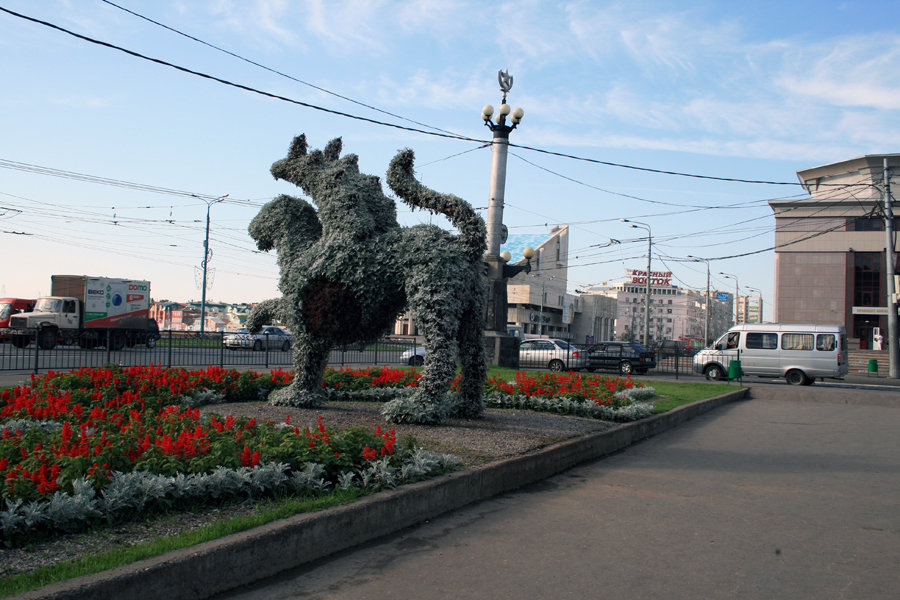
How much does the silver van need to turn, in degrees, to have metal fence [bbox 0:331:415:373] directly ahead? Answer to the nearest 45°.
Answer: approximately 45° to its left

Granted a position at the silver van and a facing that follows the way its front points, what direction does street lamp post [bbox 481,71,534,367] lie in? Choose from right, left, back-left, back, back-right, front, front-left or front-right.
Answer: front-left

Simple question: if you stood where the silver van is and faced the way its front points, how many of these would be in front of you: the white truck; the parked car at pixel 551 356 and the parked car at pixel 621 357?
3

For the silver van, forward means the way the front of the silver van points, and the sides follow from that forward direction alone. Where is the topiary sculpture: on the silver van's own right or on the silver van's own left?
on the silver van's own left

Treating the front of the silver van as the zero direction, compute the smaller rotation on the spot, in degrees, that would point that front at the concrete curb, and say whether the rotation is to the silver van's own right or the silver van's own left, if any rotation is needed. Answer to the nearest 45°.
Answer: approximately 90° to the silver van's own left

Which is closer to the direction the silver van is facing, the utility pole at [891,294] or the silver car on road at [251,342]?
the silver car on road

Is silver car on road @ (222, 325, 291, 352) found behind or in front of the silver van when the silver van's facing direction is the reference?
in front

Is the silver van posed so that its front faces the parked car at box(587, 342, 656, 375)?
yes

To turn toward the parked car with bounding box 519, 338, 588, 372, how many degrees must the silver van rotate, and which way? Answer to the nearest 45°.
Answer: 0° — it already faces it

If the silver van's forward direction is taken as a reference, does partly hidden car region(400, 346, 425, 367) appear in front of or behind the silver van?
in front

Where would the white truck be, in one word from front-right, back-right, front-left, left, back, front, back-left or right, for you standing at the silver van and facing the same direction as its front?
front

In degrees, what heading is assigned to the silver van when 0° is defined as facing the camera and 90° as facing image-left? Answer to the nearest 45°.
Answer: approximately 90°
